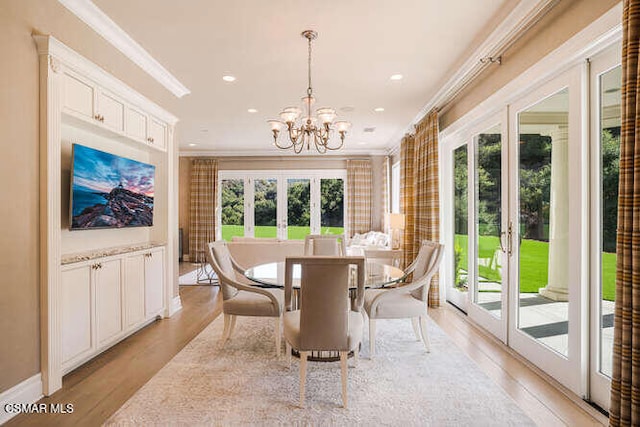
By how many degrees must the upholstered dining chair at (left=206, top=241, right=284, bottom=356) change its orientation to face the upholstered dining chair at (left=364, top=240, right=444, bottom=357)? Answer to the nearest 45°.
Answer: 0° — it already faces it

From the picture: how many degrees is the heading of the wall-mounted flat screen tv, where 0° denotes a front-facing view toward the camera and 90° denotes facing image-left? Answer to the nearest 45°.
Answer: approximately 315°

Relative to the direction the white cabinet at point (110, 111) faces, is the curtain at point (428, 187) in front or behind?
in front

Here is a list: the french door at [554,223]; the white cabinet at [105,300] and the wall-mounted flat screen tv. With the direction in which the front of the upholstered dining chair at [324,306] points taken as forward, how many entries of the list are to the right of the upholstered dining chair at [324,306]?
1

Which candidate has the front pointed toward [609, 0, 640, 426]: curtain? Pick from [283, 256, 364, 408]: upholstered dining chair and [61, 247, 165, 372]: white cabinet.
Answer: the white cabinet

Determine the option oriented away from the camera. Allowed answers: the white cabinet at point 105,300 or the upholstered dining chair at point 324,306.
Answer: the upholstered dining chair

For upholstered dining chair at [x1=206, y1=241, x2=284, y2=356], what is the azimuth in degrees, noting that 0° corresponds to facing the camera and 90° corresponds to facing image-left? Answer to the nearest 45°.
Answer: approximately 270°

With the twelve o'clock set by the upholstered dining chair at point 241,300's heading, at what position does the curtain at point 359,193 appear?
The curtain is roughly at 10 o'clock from the upholstered dining chair.

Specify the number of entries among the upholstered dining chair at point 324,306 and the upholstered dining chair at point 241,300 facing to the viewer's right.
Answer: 1

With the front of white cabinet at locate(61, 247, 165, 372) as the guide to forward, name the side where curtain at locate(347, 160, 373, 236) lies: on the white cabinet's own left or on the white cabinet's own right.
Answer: on the white cabinet's own left

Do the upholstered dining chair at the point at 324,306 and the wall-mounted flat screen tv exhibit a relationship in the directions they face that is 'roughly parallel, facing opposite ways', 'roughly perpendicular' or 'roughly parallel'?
roughly perpendicular

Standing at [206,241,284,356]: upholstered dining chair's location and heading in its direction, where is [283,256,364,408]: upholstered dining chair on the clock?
[283,256,364,408]: upholstered dining chair is roughly at 2 o'clock from [206,241,284,356]: upholstered dining chair.

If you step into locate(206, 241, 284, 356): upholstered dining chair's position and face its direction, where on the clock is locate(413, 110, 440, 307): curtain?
The curtain is roughly at 11 o'clock from the upholstered dining chair.

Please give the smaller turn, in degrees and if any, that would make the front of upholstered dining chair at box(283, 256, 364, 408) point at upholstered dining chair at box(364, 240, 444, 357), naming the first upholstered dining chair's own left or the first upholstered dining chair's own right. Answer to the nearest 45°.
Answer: approximately 45° to the first upholstered dining chair's own right

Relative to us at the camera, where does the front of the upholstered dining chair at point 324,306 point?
facing away from the viewer

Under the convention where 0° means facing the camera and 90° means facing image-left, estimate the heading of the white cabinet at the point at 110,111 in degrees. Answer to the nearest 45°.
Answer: approximately 315°

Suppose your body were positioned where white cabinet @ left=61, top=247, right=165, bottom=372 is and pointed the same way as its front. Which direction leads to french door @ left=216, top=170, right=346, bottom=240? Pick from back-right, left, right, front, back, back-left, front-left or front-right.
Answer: left

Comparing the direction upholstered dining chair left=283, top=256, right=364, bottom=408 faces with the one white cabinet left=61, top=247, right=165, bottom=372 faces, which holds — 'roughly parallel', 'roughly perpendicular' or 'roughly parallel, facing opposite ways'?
roughly perpendicular

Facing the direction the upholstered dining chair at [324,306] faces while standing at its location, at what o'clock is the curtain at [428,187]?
The curtain is roughly at 1 o'clock from the upholstered dining chair.
